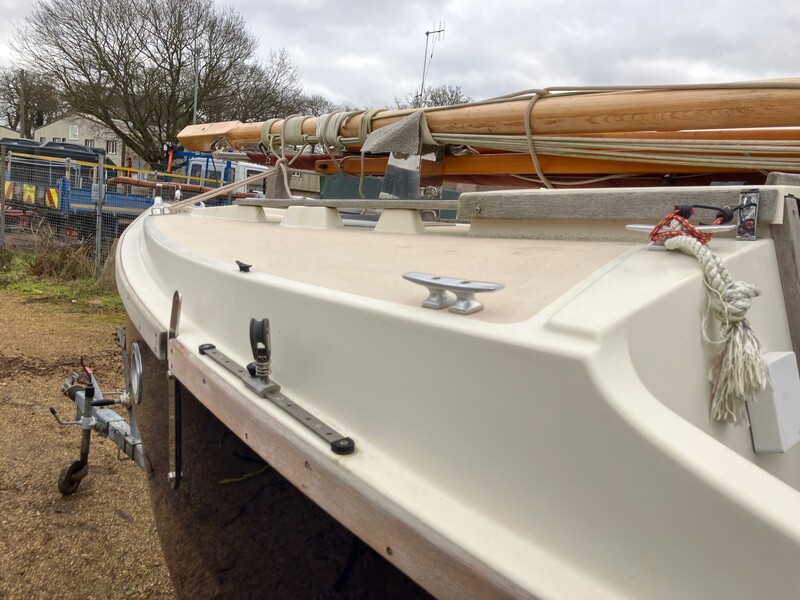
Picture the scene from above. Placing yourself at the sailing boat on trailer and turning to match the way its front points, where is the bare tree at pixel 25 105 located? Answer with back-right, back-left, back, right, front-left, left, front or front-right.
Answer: front

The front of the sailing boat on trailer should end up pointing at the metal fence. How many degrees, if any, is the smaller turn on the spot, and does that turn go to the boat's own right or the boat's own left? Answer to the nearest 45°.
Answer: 0° — it already faces it

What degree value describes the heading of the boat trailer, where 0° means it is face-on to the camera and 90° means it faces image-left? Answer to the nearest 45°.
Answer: approximately 135°

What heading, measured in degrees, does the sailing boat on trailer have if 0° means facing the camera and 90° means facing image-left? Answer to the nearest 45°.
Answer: approximately 135°

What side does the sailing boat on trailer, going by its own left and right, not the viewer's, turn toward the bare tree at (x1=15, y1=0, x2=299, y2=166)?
front
